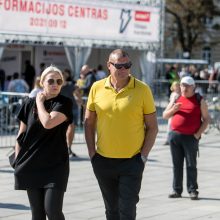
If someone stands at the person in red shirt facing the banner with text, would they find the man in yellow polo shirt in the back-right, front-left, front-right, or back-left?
back-left

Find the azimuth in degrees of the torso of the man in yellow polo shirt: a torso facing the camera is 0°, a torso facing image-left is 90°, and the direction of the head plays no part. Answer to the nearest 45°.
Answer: approximately 0°

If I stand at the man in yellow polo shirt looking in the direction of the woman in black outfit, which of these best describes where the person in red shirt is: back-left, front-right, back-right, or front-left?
back-right

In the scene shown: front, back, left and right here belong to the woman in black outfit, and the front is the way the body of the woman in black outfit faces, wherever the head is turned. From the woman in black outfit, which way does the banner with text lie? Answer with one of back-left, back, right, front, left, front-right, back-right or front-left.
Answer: back

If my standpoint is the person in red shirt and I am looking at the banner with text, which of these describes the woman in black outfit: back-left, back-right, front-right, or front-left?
back-left

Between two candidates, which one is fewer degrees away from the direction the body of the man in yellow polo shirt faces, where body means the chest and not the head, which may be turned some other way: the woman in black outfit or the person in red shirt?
the woman in black outfit

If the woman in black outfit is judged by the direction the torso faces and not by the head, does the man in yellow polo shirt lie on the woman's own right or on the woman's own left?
on the woman's own left

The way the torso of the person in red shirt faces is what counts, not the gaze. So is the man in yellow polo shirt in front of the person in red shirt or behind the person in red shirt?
in front

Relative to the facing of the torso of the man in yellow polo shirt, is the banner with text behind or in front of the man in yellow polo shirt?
behind

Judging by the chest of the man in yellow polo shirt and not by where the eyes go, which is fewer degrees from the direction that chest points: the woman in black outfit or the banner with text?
the woman in black outfit

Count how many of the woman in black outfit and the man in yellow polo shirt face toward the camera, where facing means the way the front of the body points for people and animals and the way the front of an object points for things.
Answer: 2
